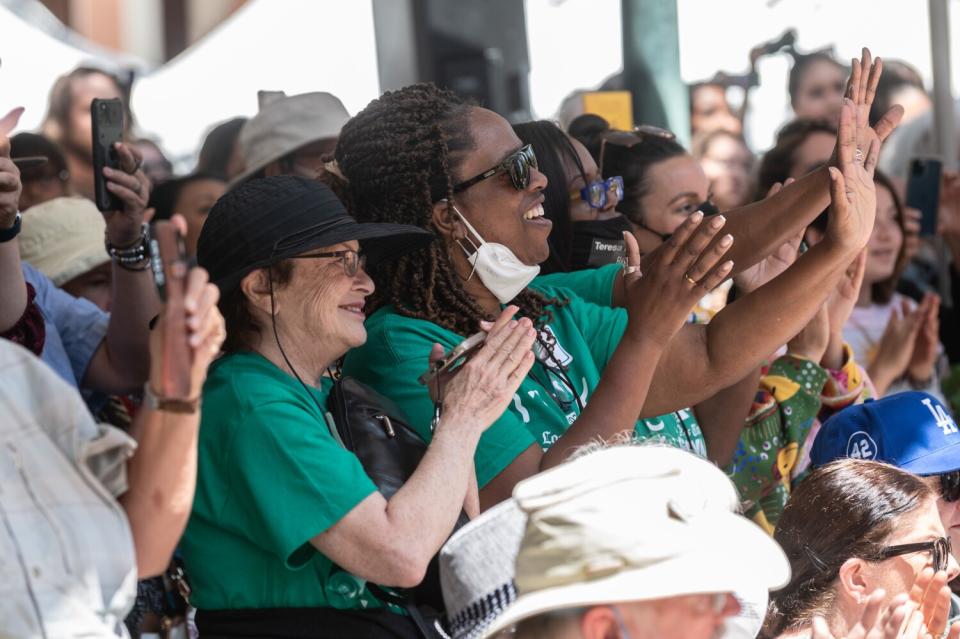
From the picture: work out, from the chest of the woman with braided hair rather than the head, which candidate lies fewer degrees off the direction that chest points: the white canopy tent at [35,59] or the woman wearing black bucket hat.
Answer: the woman wearing black bucket hat

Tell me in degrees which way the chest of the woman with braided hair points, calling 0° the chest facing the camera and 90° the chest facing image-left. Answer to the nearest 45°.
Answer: approximately 315°

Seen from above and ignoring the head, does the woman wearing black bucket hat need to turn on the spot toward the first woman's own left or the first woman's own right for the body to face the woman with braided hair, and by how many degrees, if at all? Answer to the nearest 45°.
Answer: approximately 45° to the first woman's own left

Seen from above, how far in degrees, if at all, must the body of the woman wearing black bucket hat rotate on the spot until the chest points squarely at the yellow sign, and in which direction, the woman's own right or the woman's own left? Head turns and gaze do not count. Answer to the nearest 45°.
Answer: approximately 90° to the woman's own left

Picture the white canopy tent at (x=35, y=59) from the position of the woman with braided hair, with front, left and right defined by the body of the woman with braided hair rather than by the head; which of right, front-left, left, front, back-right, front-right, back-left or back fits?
back

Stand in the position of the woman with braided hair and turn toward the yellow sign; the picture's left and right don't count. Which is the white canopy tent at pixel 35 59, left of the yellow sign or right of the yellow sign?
left

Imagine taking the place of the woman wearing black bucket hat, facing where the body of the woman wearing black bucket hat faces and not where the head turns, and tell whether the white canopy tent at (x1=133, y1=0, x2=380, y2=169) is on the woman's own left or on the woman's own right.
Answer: on the woman's own left

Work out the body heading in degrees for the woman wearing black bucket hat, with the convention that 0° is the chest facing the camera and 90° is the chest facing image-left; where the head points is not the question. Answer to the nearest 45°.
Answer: approximately 270°
